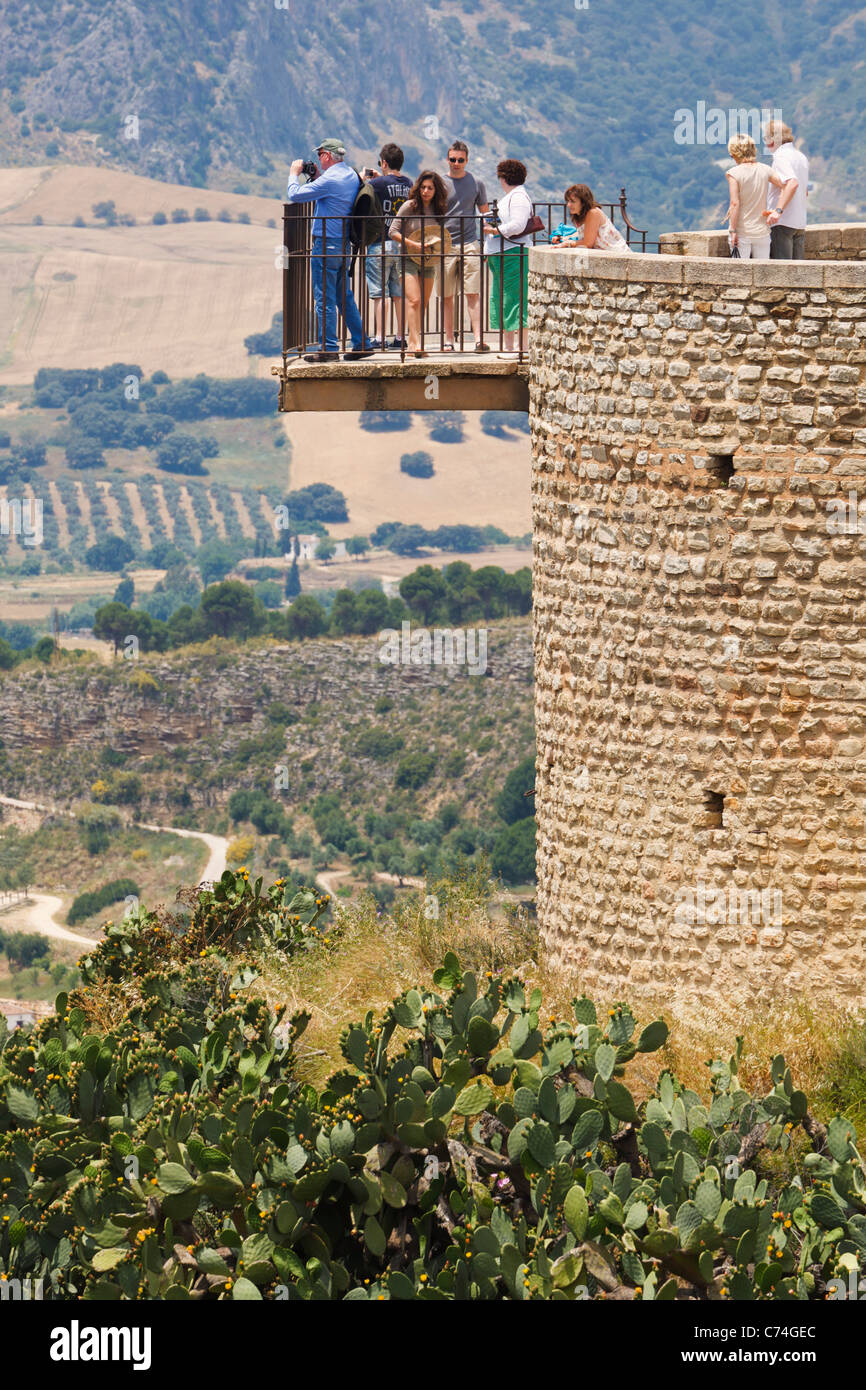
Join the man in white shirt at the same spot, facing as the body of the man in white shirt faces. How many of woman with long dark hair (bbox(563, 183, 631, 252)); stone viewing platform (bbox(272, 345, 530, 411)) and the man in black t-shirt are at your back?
0

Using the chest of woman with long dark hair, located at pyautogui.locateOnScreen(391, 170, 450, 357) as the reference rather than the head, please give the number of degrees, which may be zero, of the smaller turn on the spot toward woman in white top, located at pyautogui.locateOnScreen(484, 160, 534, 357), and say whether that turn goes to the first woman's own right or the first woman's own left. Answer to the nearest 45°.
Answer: approximately 90° to the first woman's own left

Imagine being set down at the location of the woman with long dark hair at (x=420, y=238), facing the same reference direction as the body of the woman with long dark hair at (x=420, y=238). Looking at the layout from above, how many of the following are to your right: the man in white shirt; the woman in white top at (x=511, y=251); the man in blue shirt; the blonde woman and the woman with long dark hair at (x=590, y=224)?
1

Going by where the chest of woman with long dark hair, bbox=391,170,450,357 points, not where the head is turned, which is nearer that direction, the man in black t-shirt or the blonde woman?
the blonde woman

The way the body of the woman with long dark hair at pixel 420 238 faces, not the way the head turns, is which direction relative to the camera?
toward the camera

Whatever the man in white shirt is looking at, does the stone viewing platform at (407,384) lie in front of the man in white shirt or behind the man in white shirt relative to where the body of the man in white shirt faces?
in front

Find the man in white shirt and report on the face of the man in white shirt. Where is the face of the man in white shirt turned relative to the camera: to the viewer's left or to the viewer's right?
to the viewer's left

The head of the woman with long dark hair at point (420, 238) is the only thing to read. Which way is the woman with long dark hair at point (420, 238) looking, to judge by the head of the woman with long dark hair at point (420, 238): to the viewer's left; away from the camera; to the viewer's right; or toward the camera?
toward the camera

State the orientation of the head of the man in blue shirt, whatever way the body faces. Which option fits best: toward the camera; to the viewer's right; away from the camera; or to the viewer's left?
to the viewer's left
